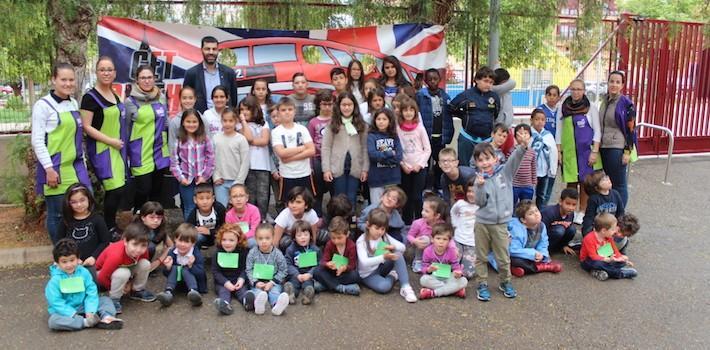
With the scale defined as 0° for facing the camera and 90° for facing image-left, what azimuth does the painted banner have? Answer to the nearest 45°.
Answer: approximately 0°

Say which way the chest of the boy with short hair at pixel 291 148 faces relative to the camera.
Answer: toward the camera

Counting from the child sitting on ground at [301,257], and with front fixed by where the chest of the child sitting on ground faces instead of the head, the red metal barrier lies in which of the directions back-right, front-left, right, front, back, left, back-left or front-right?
back-left

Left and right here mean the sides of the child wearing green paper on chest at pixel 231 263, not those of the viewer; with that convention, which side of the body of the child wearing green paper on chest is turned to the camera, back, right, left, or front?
front

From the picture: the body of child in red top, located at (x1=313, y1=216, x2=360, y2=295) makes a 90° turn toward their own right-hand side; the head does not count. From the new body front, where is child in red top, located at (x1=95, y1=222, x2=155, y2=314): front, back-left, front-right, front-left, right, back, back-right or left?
front

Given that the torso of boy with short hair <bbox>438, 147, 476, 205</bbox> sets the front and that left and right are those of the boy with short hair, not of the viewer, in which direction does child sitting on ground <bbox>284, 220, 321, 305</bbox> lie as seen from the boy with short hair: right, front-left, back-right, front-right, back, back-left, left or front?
front-right

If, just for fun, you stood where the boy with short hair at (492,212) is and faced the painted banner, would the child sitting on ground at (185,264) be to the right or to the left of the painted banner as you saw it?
left

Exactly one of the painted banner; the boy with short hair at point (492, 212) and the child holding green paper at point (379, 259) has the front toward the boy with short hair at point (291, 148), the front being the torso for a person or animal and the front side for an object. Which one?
the painted banner

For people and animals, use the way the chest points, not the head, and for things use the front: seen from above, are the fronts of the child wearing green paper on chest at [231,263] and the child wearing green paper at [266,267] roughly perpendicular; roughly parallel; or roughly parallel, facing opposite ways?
roughly parallel

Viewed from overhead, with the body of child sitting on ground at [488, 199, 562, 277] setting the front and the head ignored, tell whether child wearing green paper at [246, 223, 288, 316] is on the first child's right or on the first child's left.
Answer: on the first child's right

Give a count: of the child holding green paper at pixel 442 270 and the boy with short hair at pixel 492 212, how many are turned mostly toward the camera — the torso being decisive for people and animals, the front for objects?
2

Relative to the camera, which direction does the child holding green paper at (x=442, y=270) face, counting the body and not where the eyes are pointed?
toward the camera

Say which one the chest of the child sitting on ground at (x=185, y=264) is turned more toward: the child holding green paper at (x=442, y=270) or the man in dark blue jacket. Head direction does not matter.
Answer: the child holding green paper

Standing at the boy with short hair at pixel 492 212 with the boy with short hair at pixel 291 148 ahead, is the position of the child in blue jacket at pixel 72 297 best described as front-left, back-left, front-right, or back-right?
front-left

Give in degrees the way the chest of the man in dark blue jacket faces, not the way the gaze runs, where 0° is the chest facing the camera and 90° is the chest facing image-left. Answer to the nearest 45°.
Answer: approximately 0°

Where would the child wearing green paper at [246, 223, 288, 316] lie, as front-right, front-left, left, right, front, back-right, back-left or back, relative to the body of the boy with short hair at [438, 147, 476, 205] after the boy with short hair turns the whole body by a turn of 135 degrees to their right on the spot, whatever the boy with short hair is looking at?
left

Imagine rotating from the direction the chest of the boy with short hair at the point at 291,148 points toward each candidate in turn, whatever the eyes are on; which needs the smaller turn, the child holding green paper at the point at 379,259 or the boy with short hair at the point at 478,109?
the child holding green paper

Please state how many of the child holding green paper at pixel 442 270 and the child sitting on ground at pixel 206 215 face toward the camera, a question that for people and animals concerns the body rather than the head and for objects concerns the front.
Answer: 2

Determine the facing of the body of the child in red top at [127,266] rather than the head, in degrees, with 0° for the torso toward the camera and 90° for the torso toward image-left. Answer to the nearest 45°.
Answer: approximately 315°

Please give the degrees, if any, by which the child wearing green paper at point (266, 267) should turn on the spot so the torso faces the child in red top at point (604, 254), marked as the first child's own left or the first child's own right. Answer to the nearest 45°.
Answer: approximately 90° to the first child's own left
